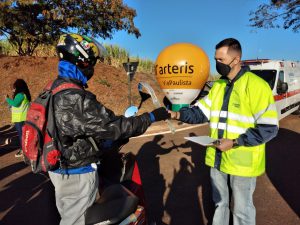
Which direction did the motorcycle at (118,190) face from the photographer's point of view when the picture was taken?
facing away from the viewer and to the right of the viewer

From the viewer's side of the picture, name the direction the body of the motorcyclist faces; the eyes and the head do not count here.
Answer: to the viewer's right

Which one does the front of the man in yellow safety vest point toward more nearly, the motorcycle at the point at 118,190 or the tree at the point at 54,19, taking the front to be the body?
the motorcycle

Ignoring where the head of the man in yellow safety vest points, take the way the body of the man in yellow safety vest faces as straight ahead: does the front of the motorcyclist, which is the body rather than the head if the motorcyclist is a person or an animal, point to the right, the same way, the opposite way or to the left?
the opposite way

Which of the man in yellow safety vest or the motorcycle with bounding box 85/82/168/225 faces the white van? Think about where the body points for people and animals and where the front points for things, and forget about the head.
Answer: the motorcycle

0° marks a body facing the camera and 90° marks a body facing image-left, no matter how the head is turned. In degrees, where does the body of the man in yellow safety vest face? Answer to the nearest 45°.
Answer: approximately 45°

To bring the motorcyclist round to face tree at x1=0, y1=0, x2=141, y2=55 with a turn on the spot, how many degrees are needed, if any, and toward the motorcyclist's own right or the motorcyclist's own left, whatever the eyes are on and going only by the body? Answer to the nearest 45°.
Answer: approximately 90° to the motorcyclist's own left
